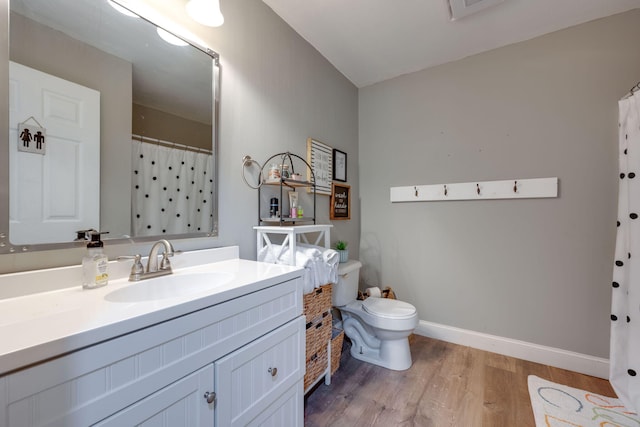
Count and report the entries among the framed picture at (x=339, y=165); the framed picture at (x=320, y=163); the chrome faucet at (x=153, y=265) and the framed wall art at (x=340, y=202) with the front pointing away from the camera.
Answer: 0

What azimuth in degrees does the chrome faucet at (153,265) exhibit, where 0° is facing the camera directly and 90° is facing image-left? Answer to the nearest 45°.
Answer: approximately 315°

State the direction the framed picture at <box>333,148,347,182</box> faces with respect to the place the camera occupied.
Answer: facing the viewer and to the right of the viewer

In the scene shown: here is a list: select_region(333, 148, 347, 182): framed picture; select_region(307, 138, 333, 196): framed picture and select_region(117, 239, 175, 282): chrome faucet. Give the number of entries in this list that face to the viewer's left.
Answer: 0

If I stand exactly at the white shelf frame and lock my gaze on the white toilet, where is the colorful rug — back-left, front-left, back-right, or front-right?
front-right

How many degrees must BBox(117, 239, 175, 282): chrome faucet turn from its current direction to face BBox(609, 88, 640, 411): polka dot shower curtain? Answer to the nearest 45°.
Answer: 0° — it already faces it

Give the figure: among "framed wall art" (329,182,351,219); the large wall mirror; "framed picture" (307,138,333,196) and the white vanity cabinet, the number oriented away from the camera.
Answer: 0
